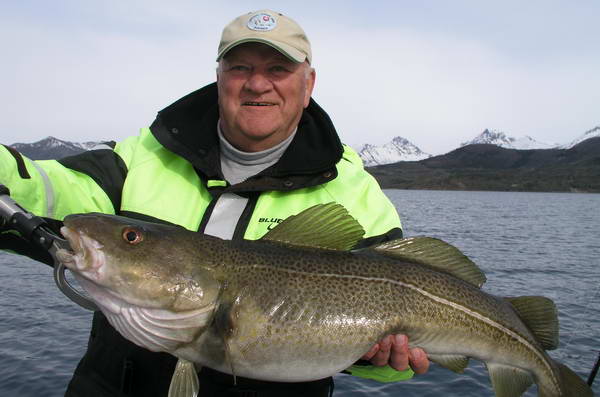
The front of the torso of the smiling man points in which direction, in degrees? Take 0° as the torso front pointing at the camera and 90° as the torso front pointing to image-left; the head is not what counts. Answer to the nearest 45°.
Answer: approximately 0°

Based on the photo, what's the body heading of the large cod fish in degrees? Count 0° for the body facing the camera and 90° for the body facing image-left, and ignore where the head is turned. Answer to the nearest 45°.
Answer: approximately 90°
